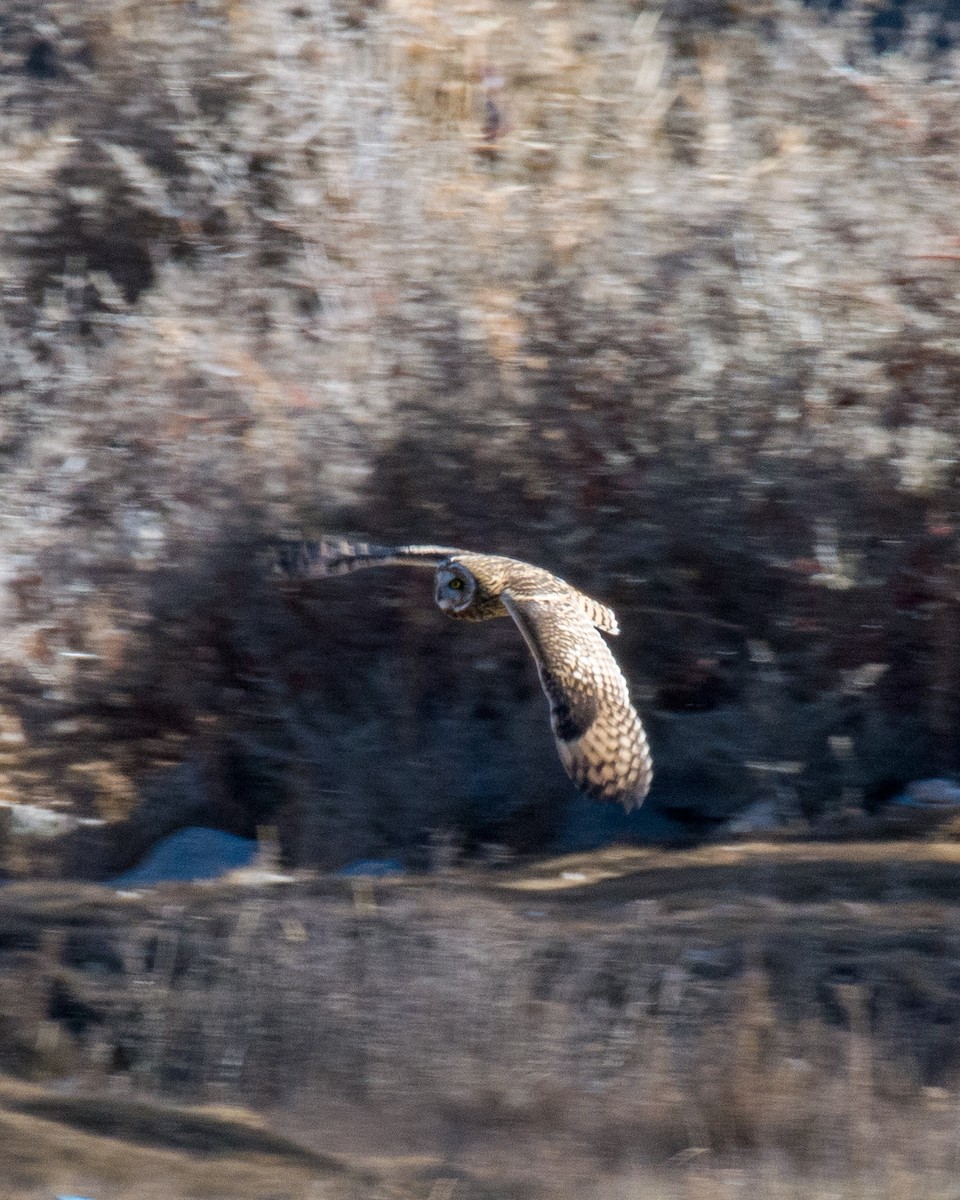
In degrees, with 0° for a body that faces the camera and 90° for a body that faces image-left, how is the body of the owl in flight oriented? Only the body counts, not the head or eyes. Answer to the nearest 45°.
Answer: approximately 45°
